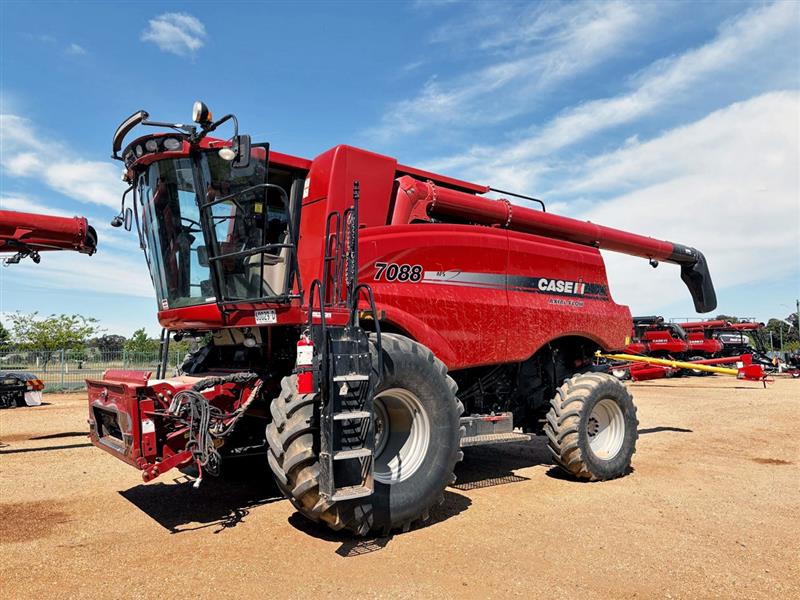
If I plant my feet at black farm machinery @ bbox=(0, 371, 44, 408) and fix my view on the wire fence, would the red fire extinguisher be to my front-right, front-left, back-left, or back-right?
back-right

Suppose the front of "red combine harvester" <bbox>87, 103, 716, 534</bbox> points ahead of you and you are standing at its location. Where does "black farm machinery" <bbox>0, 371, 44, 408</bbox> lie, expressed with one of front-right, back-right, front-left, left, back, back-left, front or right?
right

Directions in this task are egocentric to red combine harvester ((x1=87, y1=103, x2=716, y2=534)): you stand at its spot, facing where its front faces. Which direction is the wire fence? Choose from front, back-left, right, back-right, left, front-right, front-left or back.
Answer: right

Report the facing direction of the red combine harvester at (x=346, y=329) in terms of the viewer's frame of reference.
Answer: facing the viewer and to the left of the viewer

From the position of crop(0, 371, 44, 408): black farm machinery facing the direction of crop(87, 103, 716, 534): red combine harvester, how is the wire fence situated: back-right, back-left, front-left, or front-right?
back-left
